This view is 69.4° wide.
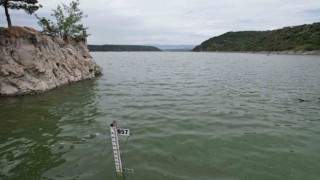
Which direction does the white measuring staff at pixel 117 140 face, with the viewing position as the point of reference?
facing the viewer

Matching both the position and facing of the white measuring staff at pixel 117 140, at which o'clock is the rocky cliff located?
The rocky cliff is roughly at 5 o'clock from the white measuring staff.
